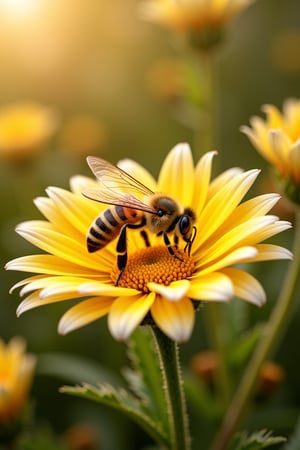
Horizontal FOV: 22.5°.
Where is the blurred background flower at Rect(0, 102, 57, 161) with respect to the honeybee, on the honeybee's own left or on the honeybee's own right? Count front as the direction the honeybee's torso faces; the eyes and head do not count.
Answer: on the honeybee's own left

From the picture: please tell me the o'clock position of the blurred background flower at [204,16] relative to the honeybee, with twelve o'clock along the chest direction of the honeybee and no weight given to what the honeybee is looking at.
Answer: The blurred background flower is roughly at 10 o'clock from the honeybee.

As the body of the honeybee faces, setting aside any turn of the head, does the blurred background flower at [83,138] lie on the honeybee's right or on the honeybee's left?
on the honeybee's left

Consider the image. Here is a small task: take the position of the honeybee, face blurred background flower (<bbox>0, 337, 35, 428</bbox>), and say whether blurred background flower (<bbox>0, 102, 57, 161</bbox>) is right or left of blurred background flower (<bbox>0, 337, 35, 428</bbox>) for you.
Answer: right

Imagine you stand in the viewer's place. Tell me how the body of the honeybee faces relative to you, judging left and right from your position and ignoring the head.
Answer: facing to the right of the viewer
